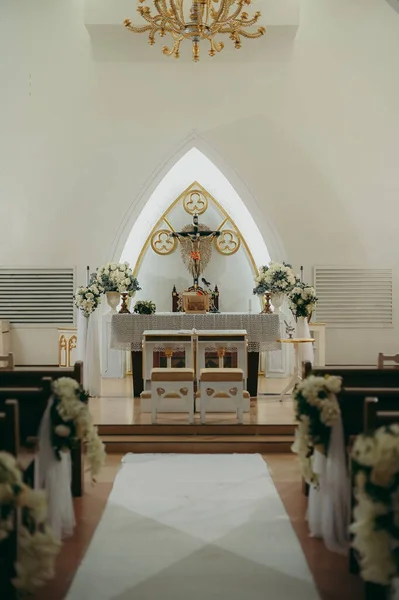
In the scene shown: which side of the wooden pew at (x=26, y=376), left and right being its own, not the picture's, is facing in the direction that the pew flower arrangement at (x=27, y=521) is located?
back

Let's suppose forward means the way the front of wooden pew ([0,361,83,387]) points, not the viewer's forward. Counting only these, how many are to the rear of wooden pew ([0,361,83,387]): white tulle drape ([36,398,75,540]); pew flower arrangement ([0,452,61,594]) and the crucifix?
2

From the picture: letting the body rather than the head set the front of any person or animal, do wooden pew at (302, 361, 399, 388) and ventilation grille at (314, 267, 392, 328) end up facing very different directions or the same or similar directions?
very different directions

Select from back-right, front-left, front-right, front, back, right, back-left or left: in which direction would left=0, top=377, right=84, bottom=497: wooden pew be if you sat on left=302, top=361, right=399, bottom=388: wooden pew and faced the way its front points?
back-left

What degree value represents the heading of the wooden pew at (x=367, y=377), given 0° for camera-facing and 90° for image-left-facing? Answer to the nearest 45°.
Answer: approximately 180°

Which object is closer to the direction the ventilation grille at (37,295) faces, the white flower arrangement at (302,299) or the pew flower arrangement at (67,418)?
the pew flower arrangement

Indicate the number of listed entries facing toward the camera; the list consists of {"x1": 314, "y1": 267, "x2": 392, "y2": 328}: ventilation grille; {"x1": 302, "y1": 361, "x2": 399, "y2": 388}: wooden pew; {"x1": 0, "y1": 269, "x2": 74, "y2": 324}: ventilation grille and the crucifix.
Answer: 3

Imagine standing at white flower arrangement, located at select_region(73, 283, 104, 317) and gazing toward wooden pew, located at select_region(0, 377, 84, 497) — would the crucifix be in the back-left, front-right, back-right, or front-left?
back-left

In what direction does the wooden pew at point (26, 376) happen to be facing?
away from the camera

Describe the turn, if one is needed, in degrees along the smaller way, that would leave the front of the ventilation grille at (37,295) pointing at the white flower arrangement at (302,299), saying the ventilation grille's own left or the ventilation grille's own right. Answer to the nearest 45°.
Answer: approximately 45° to the ventilation grille's own left

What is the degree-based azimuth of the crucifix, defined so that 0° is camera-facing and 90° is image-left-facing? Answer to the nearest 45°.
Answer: approximately 0°
